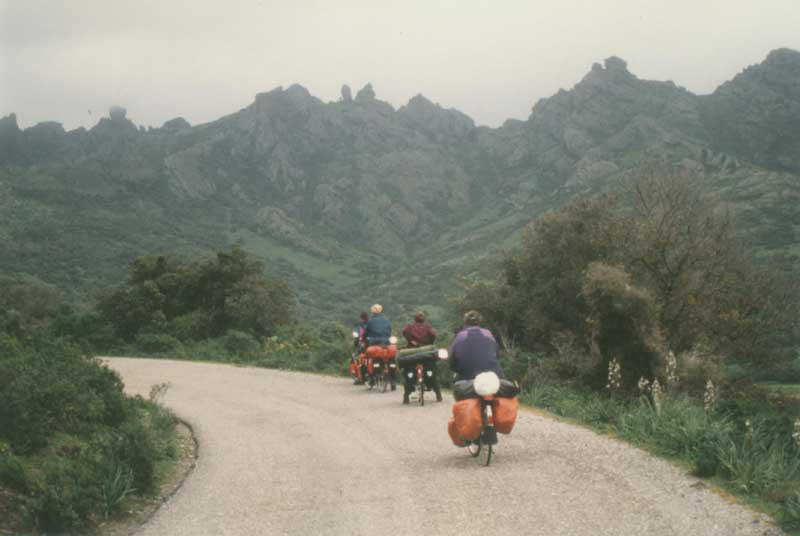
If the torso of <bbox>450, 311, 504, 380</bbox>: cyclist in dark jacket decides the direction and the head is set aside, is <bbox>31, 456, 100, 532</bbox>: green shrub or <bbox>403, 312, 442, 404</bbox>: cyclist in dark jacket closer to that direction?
the cyclist in dark jacket

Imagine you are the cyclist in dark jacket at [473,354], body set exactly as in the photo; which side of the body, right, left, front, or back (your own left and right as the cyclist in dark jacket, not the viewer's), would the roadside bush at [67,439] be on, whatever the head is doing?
left

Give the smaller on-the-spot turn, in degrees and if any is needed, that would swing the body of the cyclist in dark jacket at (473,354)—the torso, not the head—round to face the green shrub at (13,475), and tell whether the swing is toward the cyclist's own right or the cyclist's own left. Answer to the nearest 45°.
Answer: approximately 135° to the cyclist's own left

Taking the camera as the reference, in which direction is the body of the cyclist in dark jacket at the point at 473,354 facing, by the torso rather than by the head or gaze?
away from the camera

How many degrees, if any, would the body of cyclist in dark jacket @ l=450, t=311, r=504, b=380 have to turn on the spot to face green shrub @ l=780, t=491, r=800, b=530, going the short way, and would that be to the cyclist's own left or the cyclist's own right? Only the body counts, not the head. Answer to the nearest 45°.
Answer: approximately 135° to the cyclist's own right

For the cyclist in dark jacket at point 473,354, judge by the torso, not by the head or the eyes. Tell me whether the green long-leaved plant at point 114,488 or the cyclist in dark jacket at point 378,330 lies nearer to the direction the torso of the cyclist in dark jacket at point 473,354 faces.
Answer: the cyclist in dark jacket

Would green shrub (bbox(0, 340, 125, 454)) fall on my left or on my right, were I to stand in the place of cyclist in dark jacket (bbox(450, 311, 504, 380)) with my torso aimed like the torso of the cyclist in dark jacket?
on my left

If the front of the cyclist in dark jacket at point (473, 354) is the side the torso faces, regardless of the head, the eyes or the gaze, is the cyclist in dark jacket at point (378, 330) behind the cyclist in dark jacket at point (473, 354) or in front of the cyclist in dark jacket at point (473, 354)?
in front

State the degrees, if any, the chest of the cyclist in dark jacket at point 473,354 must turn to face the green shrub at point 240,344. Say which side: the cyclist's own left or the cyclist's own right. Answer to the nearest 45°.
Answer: approximately 45° to the cyclist's own left

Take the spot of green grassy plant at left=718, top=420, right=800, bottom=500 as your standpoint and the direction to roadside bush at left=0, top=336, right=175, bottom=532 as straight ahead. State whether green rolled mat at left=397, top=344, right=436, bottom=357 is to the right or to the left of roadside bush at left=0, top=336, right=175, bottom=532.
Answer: right

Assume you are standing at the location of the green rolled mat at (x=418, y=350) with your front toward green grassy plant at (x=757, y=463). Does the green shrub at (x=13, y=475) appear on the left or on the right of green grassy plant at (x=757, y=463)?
right

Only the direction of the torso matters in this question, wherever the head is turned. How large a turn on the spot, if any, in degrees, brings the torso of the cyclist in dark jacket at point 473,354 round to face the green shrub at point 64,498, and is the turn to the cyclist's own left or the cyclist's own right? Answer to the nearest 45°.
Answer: approximately 135° to the cyclist's own left

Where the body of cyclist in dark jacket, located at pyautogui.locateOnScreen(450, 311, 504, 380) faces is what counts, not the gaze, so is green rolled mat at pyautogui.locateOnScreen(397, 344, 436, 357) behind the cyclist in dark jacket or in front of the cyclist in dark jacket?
in front

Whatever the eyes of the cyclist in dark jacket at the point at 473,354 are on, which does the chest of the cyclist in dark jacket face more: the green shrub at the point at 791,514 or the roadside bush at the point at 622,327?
the roadside bush
